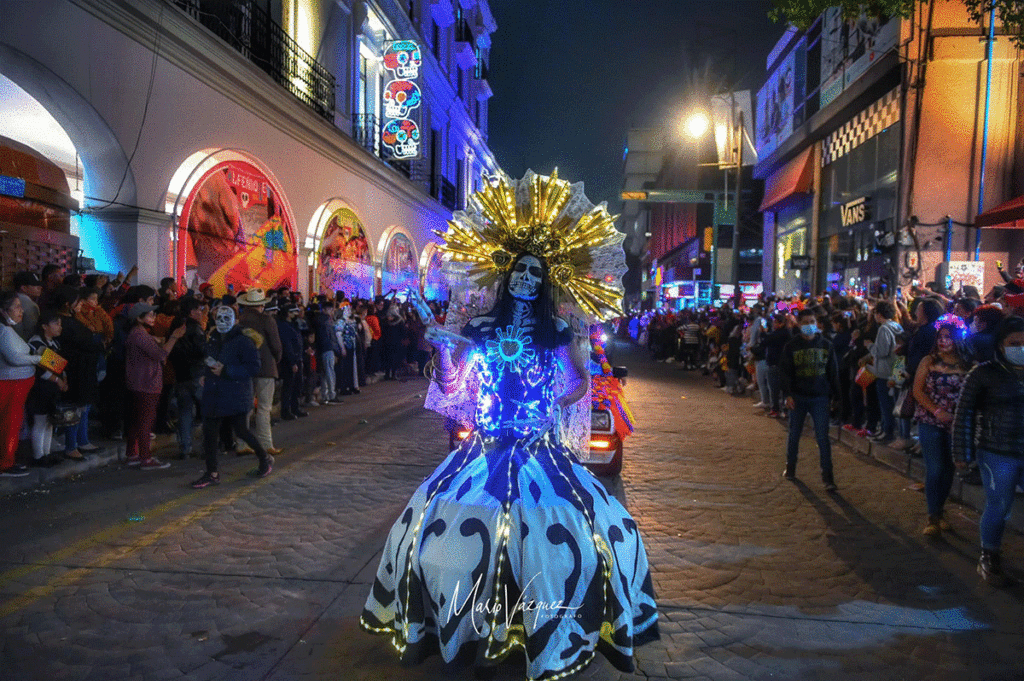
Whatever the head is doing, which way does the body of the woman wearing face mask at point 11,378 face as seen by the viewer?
to the viewer's right

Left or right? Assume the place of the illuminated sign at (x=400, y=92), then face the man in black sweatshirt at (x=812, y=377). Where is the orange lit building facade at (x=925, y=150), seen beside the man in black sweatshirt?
left

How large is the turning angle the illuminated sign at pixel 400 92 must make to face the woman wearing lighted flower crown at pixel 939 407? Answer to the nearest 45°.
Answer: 0° — it already faces them

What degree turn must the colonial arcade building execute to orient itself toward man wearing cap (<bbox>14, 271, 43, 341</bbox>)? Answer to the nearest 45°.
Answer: approximately 45° to its right

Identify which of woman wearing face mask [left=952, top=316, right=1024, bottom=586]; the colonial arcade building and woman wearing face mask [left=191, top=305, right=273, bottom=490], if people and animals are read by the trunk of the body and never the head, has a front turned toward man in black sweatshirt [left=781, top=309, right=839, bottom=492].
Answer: the colonial arcade building

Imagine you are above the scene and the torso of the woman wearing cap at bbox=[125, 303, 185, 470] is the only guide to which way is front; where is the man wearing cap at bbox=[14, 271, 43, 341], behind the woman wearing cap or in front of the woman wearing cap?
behind

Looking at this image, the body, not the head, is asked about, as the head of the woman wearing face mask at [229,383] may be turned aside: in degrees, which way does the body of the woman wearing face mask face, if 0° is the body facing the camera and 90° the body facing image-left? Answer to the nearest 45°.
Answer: approximately 45°

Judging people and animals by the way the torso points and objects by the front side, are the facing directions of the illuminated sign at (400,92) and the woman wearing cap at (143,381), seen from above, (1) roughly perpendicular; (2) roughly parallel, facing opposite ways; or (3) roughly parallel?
roughly perpendicular

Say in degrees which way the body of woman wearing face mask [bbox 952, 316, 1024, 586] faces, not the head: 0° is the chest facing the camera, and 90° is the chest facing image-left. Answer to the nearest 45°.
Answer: approximately 0°

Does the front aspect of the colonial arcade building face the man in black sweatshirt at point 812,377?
yes
